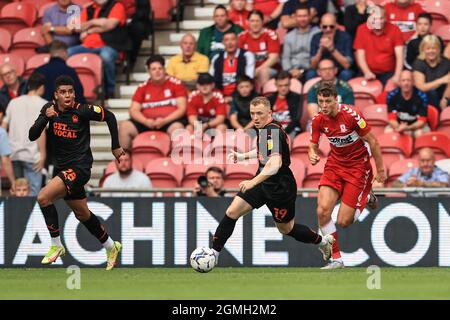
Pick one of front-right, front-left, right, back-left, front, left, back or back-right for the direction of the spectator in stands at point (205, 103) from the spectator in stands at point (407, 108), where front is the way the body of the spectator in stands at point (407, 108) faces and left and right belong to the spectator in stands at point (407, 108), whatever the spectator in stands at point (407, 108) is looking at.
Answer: right

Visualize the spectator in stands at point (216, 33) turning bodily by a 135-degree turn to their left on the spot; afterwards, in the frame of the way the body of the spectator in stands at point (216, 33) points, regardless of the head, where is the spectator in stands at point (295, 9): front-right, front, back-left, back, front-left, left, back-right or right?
front-right

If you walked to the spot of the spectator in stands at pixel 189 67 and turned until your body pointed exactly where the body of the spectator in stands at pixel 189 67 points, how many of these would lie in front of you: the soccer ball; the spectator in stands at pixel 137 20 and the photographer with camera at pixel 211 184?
2

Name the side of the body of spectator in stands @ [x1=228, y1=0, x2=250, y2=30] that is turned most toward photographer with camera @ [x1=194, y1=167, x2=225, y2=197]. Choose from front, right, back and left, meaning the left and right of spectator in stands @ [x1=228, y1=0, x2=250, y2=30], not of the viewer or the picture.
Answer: front

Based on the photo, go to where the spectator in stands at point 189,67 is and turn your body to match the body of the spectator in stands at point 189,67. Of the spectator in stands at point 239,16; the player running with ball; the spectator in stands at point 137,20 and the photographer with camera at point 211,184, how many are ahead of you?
2

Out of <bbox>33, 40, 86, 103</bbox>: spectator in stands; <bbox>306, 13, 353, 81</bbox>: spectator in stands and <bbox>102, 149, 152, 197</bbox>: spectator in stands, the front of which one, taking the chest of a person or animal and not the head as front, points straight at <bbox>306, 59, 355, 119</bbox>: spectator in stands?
<bbox>306, 13, 353, 81</bbox>: spectator in stands
